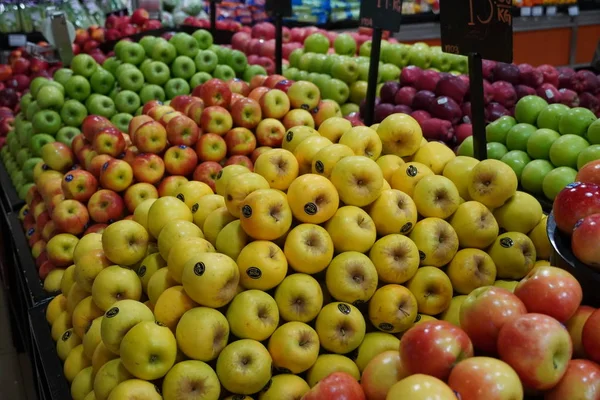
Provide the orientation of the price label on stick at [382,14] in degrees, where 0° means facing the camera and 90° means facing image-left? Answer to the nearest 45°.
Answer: approximately 0°

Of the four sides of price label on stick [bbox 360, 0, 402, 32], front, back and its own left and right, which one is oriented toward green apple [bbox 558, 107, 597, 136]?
left

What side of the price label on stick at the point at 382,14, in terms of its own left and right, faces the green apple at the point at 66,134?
right

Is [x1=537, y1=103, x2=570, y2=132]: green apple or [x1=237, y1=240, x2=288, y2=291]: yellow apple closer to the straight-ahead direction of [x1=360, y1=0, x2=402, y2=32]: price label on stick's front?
the yellow apple

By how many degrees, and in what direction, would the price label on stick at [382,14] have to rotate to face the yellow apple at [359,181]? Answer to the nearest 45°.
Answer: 0° — it already faces it

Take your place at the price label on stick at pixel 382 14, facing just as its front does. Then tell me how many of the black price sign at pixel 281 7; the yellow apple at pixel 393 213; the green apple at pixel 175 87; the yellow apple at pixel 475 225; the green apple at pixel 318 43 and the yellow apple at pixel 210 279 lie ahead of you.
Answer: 3

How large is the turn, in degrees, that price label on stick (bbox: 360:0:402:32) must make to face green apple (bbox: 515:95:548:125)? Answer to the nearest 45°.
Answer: approximately 90° to its left

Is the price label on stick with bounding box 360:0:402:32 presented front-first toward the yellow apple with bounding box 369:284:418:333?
yes

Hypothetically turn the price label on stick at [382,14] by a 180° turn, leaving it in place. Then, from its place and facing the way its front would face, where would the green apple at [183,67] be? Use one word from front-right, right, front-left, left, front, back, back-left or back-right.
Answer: front-left

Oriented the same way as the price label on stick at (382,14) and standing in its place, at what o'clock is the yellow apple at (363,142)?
The yellow apple is roughly at 12 o'clock from the price label on stick.

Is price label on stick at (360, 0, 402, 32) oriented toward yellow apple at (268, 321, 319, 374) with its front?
yes
